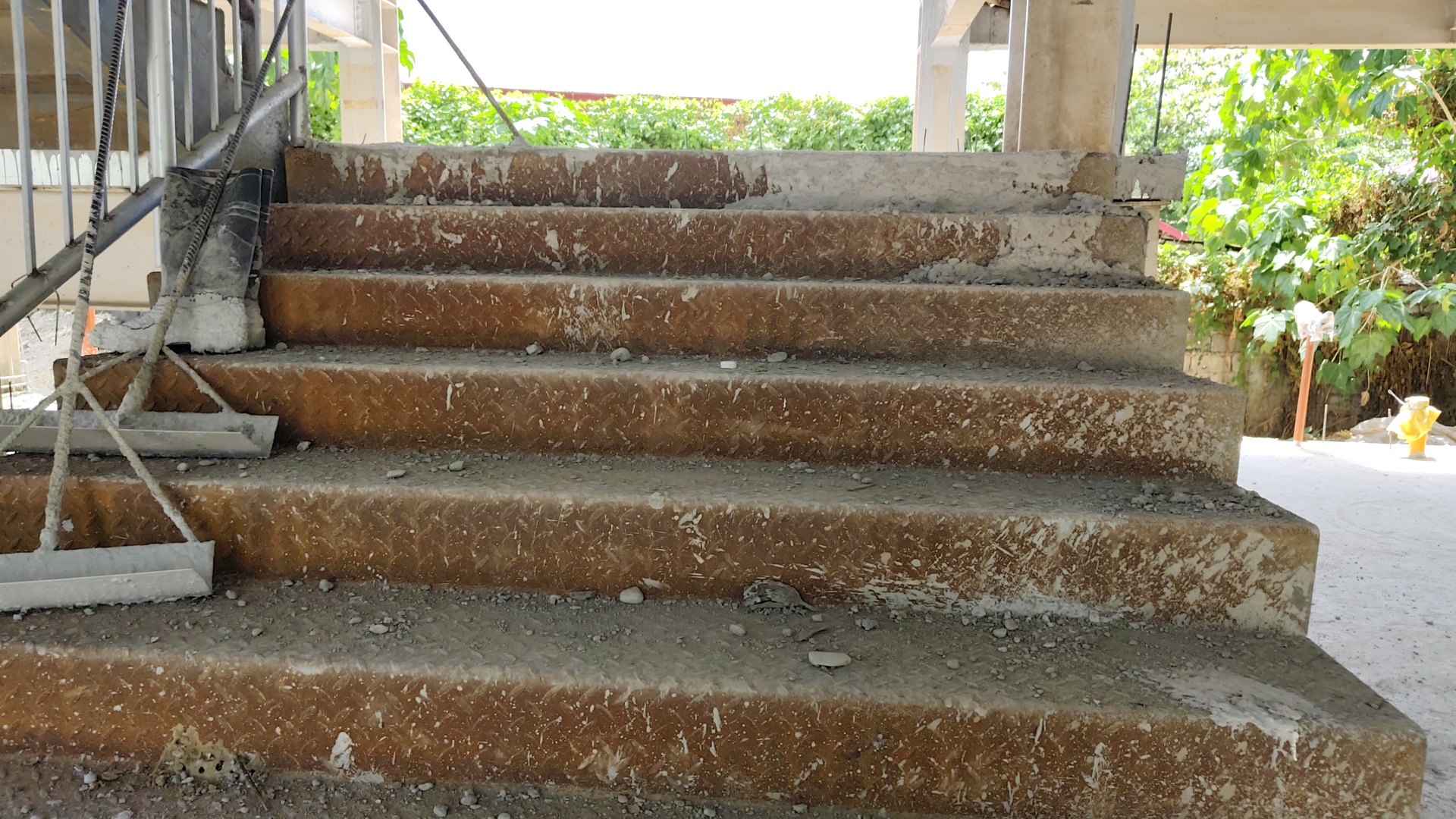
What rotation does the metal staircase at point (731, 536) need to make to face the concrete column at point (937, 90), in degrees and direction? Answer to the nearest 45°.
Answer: approximately 180°

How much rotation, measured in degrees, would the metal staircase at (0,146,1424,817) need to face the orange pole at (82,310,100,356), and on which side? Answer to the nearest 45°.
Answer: approximately 135° to its right

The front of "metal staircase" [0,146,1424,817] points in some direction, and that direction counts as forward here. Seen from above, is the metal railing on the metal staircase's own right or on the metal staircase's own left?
on the metal staircase's own right

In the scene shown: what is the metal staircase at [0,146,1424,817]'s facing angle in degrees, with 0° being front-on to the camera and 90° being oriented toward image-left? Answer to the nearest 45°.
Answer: approximately 0°

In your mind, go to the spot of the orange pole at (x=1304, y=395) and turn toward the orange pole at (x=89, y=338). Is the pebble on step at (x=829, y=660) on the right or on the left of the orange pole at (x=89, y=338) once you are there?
left

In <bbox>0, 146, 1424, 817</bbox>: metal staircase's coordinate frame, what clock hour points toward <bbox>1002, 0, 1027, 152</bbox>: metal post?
The metal post is roughly at 7 o'clock from the metal staircase.

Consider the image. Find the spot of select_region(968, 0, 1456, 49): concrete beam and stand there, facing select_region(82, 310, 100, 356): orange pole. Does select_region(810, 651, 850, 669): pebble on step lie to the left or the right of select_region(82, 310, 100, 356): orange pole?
left

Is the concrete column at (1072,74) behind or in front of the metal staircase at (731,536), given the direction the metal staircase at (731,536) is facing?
behind
